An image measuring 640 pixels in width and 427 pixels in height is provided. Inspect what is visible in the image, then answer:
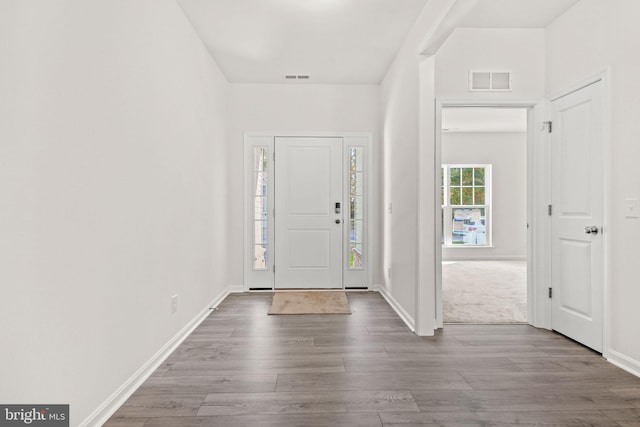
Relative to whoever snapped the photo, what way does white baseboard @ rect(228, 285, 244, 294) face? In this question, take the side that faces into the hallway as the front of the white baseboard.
facing the viewer

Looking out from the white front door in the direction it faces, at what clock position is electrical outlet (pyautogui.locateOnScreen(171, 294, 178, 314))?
The electrical outlet is roughly at 1 o'clock from the white front door.

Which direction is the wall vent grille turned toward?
toward the camera

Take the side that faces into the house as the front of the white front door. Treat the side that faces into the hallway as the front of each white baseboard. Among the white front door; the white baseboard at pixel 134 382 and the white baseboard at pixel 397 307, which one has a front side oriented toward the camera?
the white front door

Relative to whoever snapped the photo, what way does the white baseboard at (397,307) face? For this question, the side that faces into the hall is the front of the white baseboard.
facing to the left of the viewer

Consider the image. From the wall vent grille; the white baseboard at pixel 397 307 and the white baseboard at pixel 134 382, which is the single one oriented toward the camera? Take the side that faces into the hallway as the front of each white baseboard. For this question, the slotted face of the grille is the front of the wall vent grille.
the wall vent grille

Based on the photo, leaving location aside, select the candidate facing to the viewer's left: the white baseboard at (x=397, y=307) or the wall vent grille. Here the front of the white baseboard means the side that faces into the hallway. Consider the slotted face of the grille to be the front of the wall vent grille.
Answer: the white baseboard

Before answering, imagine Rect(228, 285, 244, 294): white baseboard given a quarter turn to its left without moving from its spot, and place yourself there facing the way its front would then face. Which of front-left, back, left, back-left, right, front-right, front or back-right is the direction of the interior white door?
front-right

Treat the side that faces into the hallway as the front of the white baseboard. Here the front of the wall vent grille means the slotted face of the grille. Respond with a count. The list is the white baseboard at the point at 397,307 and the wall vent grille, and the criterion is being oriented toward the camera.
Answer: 1

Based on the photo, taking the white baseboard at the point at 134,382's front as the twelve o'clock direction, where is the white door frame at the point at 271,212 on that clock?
The white door frame is roughly at 10 o'clock from the white baseboard.

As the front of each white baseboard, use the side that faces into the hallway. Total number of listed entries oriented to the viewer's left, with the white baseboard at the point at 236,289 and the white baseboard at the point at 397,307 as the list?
1

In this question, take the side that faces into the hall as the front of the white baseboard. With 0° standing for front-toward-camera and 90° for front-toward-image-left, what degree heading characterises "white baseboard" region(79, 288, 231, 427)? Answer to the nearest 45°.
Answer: approximately 270°

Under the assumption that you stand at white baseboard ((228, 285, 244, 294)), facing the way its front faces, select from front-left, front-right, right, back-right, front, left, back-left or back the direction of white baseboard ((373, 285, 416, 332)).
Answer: front-left
